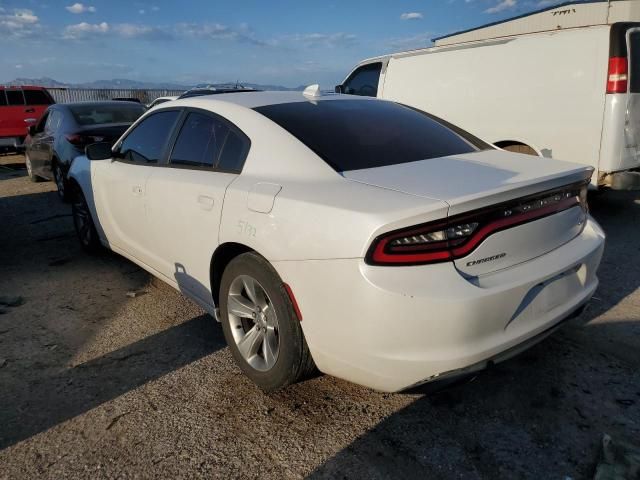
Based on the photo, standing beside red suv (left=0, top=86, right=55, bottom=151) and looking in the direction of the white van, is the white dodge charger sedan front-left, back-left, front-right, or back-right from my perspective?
front-right

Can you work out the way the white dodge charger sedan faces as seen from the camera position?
facing away from the viewer and to the left of the viewer

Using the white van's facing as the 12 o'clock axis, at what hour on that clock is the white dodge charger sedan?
The white dodge charger sedan is roughly at 8 o'clock from the white van.

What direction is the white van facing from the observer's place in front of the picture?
facing away from the viewer and to the left of the viewer

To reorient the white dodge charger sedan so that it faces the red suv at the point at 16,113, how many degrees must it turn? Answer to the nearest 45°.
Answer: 0° — it already faces it

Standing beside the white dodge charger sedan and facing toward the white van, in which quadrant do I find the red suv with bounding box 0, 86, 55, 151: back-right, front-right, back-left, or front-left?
front-left

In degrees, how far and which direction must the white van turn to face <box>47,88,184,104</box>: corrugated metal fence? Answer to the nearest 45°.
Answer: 0° — it already faces it

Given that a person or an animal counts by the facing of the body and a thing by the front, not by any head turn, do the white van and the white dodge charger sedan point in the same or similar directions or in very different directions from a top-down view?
same or similar directions

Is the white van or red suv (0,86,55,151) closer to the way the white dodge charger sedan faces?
the red suv

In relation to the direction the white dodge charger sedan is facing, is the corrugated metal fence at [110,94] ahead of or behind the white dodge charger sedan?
ahead

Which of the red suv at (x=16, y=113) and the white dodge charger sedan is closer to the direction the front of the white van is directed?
the red suv

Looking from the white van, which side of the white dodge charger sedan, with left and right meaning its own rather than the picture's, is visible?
right

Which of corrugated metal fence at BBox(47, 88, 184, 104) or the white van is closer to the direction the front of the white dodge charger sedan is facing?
the corrugated metal fence

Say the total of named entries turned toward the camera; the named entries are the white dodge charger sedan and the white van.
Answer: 0
